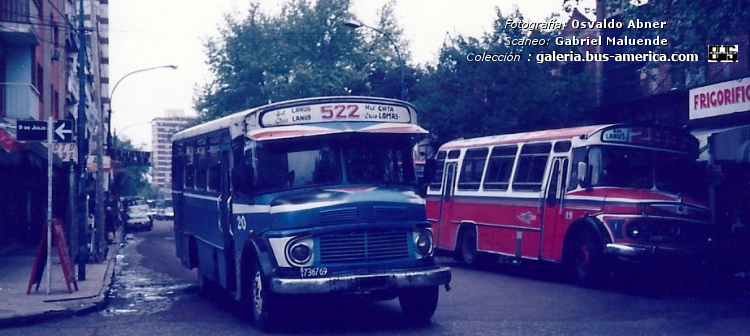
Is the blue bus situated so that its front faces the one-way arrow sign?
no

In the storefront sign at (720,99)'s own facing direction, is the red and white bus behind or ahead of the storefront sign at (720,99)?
ahead

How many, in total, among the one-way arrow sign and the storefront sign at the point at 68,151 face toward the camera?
2

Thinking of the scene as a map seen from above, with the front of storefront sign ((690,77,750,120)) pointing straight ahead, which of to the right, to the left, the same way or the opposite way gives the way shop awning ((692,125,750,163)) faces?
the same way

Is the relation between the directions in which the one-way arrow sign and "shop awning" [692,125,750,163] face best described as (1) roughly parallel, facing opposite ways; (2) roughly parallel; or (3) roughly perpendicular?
roughly perpendicular

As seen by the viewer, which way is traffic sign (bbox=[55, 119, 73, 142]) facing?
toward the camera

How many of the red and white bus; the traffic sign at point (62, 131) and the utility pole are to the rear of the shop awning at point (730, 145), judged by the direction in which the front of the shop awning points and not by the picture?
0

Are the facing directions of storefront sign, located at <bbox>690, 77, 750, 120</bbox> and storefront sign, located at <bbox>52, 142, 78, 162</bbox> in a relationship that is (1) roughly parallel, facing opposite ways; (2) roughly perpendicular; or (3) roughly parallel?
roughly perpendicular

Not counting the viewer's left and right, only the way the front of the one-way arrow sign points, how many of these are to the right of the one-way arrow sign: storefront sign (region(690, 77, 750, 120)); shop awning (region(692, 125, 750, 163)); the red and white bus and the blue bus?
0

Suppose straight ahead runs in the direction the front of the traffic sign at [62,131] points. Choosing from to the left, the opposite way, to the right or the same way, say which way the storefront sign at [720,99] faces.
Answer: to the right

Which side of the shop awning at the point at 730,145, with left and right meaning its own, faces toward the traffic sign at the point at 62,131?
front

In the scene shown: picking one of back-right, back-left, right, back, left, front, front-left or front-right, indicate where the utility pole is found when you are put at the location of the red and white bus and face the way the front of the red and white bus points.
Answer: back-right

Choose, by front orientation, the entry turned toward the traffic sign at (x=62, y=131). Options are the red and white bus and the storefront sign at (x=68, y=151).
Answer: the storefront sign

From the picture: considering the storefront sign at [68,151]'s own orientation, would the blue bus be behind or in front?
in front
